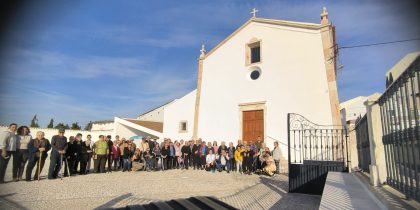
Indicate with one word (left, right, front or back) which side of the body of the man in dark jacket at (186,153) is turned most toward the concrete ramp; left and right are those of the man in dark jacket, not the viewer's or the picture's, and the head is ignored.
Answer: front

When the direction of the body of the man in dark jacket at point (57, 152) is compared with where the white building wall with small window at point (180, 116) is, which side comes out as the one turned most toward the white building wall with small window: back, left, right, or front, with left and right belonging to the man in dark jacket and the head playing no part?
left

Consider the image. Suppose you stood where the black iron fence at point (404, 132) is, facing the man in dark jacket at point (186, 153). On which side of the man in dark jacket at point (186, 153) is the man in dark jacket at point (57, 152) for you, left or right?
left

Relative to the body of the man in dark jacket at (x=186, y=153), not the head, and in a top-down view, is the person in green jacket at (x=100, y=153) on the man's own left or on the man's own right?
on the man's own right

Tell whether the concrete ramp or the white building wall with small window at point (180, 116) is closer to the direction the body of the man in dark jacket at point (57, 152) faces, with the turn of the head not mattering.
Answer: the concrete ramp

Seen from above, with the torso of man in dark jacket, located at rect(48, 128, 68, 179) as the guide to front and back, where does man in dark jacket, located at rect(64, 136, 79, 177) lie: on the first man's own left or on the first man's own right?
on the first man's own left

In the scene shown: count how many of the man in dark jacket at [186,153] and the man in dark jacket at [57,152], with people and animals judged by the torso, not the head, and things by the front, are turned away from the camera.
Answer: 0

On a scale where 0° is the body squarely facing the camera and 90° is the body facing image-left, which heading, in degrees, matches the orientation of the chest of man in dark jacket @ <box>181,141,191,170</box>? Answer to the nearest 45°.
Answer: approximately 0°

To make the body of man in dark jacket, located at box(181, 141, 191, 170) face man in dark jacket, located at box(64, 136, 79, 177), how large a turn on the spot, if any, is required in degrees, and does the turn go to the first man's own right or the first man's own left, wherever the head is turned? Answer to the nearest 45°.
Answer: approximately 45° to the first man's own right

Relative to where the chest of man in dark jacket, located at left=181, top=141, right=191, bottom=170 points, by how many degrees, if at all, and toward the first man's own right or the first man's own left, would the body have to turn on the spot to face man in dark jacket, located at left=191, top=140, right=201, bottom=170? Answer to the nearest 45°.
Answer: approximately 90° to the first man's own left
